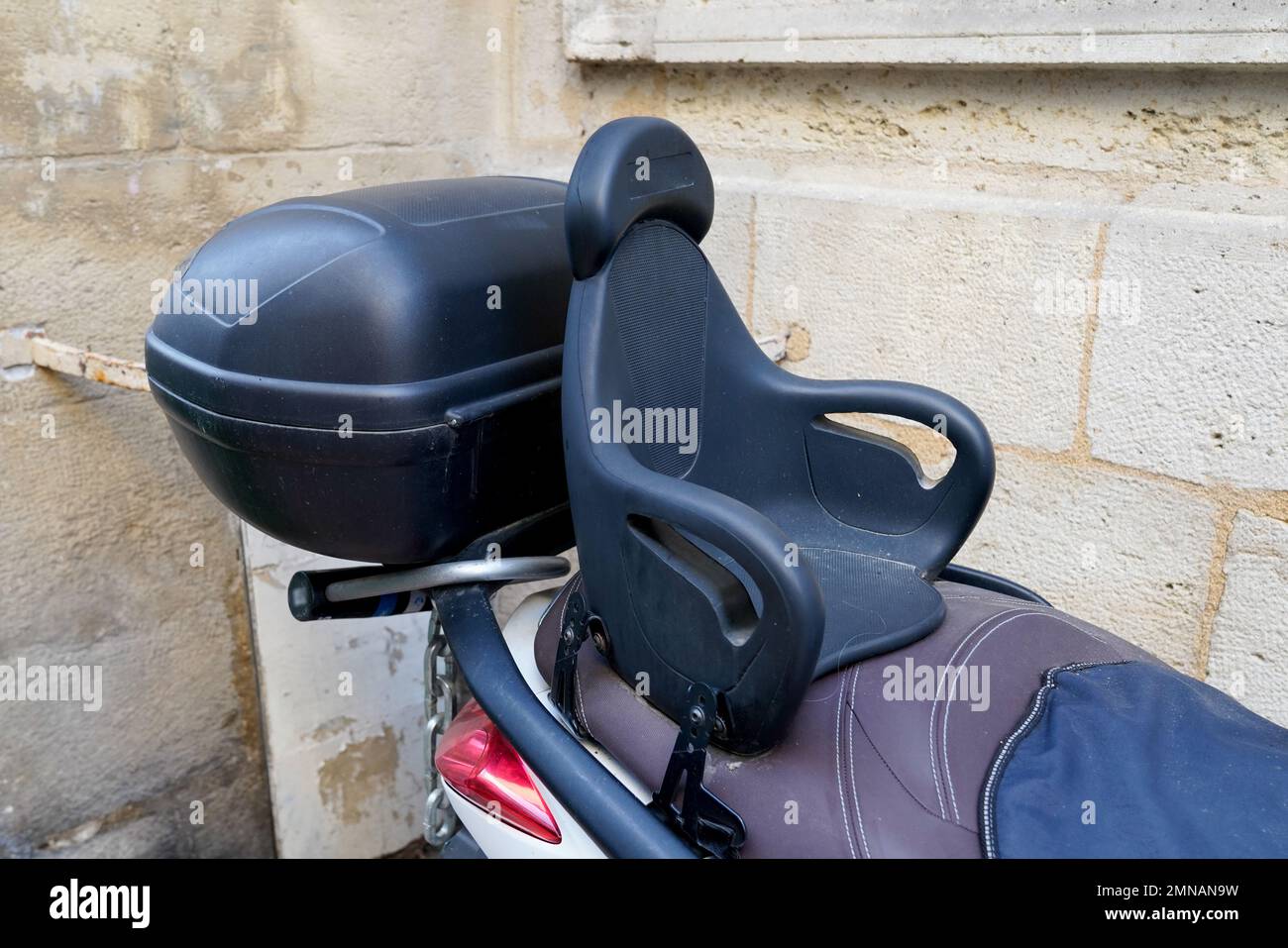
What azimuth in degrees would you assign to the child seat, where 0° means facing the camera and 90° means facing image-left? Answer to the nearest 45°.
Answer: approximately 315°
